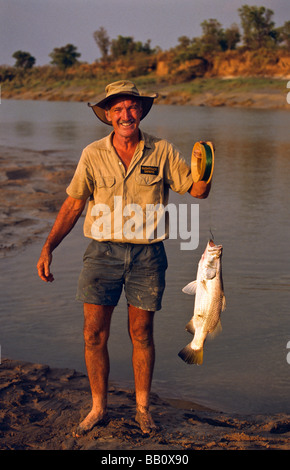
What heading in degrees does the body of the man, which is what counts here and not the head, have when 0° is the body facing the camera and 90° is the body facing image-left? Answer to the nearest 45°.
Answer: approximately 0°
